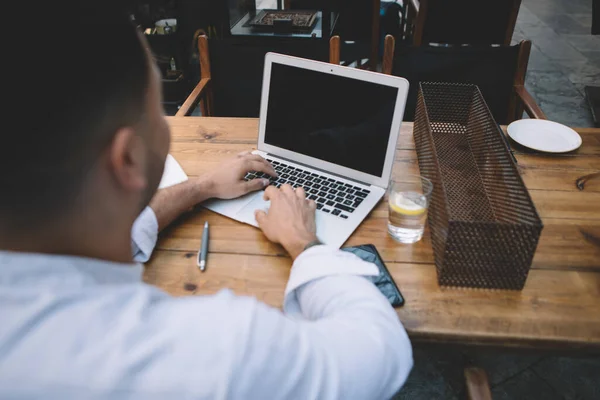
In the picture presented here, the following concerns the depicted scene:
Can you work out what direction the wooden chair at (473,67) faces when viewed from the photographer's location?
facing the viewer

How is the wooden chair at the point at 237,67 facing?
toward the camera

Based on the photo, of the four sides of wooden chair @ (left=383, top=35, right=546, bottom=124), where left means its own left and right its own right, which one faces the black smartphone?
front

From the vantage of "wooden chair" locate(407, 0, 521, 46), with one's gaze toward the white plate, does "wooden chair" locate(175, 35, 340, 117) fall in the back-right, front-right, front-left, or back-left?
front-right

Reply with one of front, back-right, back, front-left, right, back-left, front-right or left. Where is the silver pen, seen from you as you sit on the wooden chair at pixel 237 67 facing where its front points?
front

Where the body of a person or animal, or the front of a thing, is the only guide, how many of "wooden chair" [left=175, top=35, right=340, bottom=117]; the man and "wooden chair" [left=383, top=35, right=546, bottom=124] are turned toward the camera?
2

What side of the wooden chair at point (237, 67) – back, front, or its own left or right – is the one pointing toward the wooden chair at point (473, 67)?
left

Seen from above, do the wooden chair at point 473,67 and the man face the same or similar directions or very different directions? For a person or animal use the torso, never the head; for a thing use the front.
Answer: very different directions

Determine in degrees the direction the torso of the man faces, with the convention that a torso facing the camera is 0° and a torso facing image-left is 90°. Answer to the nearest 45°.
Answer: approximately 225°

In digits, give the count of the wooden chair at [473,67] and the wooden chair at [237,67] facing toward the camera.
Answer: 2

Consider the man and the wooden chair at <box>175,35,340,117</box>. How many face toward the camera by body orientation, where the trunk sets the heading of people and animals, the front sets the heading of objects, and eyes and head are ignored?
1

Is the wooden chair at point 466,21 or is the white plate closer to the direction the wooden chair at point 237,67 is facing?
the white plate

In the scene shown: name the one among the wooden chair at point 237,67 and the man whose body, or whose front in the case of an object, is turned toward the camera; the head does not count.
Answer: the wooden chair

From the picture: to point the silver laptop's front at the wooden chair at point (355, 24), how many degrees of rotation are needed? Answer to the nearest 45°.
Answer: approximately 135° to its right

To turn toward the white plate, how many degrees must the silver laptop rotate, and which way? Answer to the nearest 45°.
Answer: approximately 135° to its left

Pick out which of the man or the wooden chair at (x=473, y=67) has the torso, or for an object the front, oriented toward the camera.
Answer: the wooden chair

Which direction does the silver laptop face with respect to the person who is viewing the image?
facing the viewer and to the left of the viewer

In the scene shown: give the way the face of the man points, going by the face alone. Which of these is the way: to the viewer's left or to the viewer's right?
to the viewer's right
